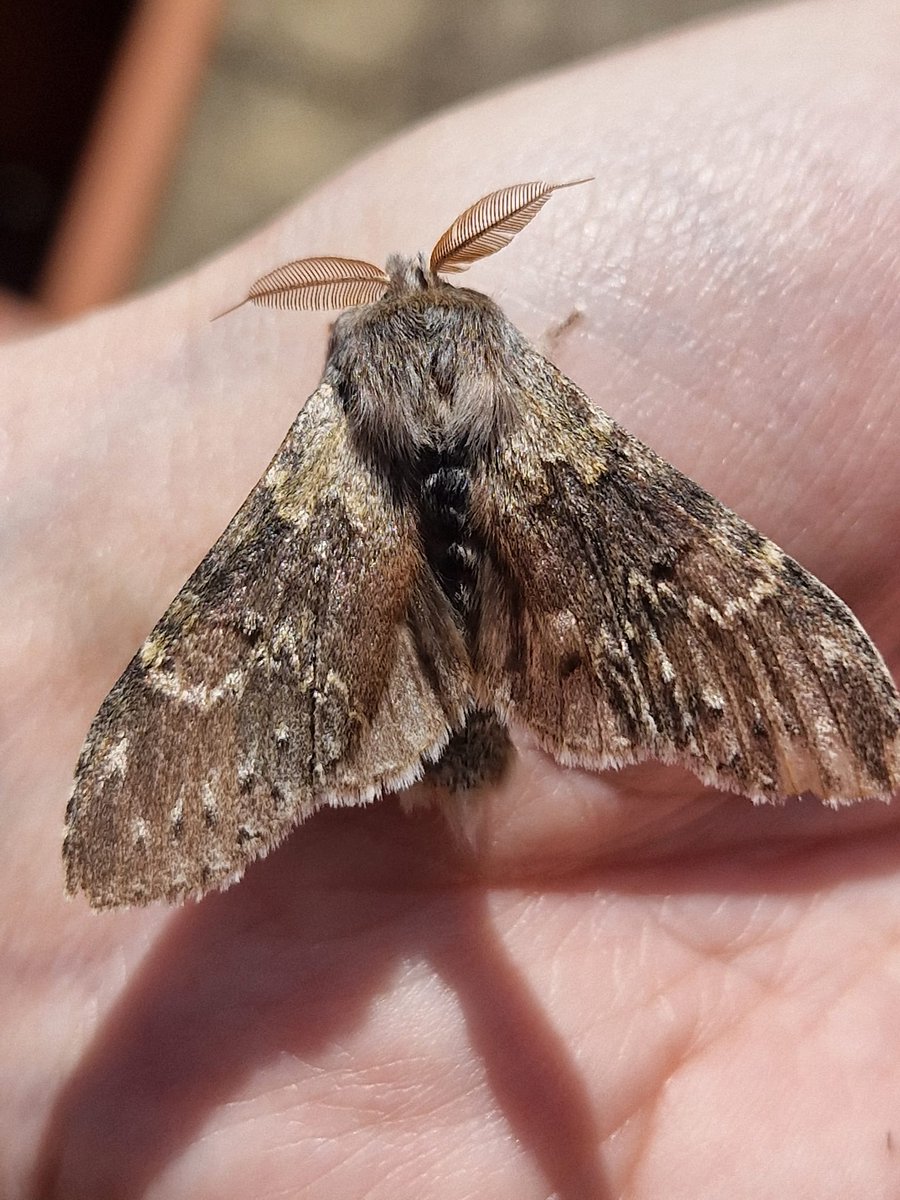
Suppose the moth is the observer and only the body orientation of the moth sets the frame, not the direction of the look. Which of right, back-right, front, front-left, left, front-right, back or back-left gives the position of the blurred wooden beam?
front-left

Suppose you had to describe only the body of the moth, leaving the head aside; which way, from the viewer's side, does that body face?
away from the camera
